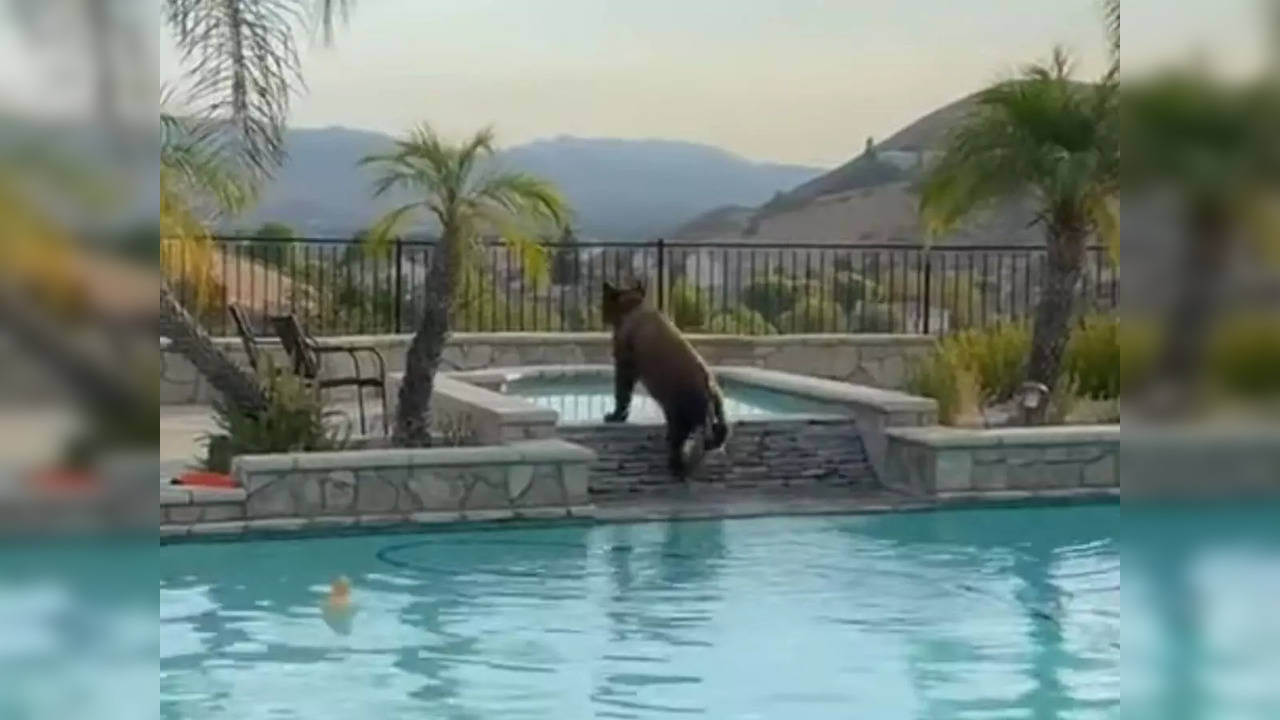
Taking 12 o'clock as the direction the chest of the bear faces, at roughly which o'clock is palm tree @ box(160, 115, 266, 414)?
The palm tree is roughly at 10 o'clock from the bear.

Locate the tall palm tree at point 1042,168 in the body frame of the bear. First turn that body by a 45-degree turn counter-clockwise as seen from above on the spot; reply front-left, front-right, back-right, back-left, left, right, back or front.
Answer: back-right

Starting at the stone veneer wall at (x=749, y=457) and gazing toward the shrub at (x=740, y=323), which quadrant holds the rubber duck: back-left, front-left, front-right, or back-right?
back-left

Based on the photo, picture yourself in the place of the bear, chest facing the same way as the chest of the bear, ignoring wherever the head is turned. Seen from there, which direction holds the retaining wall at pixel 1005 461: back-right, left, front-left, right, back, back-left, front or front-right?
back-right

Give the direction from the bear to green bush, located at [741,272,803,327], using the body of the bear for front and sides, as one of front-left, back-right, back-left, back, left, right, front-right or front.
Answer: front-right

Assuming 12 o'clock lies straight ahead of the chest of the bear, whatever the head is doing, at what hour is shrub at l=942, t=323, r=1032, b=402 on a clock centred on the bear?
The shrub is roughly at 3 o'clock from the bear.

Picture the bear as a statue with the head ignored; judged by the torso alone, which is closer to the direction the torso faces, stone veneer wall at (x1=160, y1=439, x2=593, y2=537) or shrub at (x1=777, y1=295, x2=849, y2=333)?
the shrub

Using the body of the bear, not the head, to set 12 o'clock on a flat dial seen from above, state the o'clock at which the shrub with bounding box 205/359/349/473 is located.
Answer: The shrub is roughly at 10 o'clock from the bear.

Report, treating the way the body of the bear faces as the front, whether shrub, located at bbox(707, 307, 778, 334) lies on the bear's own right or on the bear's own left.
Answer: on the bear's own right

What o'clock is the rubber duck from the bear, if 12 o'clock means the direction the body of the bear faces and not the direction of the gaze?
The rubber duck is roughly at 8 o'clock from the bear.

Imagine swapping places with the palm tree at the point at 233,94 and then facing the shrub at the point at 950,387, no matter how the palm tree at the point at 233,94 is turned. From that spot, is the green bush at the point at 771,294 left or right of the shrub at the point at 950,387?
left

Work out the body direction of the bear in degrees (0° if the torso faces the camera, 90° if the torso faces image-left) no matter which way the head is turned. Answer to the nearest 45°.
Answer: approximately 135°
